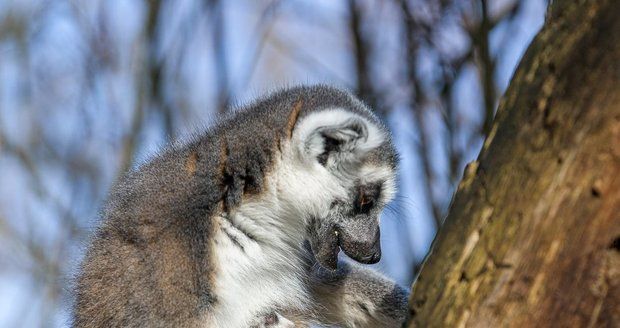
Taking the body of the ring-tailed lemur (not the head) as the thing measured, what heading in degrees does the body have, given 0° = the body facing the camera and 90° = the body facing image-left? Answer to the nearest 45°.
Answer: approximately 270°

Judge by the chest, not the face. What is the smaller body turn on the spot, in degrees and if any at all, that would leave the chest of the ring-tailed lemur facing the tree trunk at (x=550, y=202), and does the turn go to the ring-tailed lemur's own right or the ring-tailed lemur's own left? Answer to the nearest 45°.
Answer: approximately 45° to the ring-tailed lemur's own right
